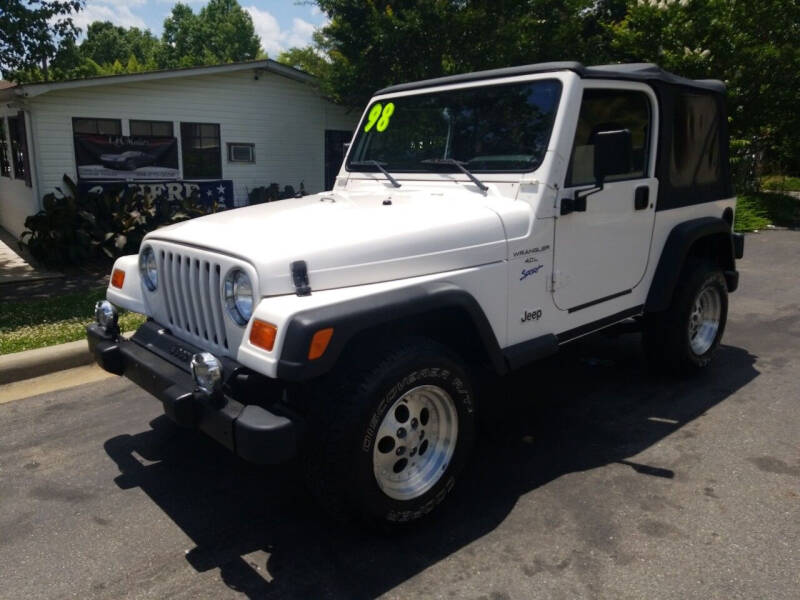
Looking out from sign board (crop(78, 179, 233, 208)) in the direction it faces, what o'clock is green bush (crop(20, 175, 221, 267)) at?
The green bush is roughly at 1 o'clock from the sign board.

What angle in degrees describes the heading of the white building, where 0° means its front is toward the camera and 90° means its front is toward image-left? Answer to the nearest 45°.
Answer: approximately 0°

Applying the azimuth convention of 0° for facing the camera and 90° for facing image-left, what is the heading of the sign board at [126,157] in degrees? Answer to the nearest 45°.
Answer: approximately 0°

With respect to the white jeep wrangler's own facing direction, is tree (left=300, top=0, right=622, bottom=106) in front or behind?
behind

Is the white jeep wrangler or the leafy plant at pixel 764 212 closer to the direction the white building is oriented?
the white jeep wrangler

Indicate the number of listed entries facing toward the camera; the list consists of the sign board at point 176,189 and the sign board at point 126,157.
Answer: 2

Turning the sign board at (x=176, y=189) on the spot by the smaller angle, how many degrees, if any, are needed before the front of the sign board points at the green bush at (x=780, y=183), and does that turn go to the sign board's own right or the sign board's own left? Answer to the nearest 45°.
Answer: approximately 90° to the sign board's own left

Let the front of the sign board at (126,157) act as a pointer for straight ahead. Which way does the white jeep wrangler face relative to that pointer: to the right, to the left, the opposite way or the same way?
to the right

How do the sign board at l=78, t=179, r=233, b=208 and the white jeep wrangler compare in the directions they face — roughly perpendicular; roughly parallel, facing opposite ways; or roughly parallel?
roughly perpendicular

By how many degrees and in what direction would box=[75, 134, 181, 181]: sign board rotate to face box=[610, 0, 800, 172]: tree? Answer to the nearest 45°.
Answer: approximately 90° to its left
